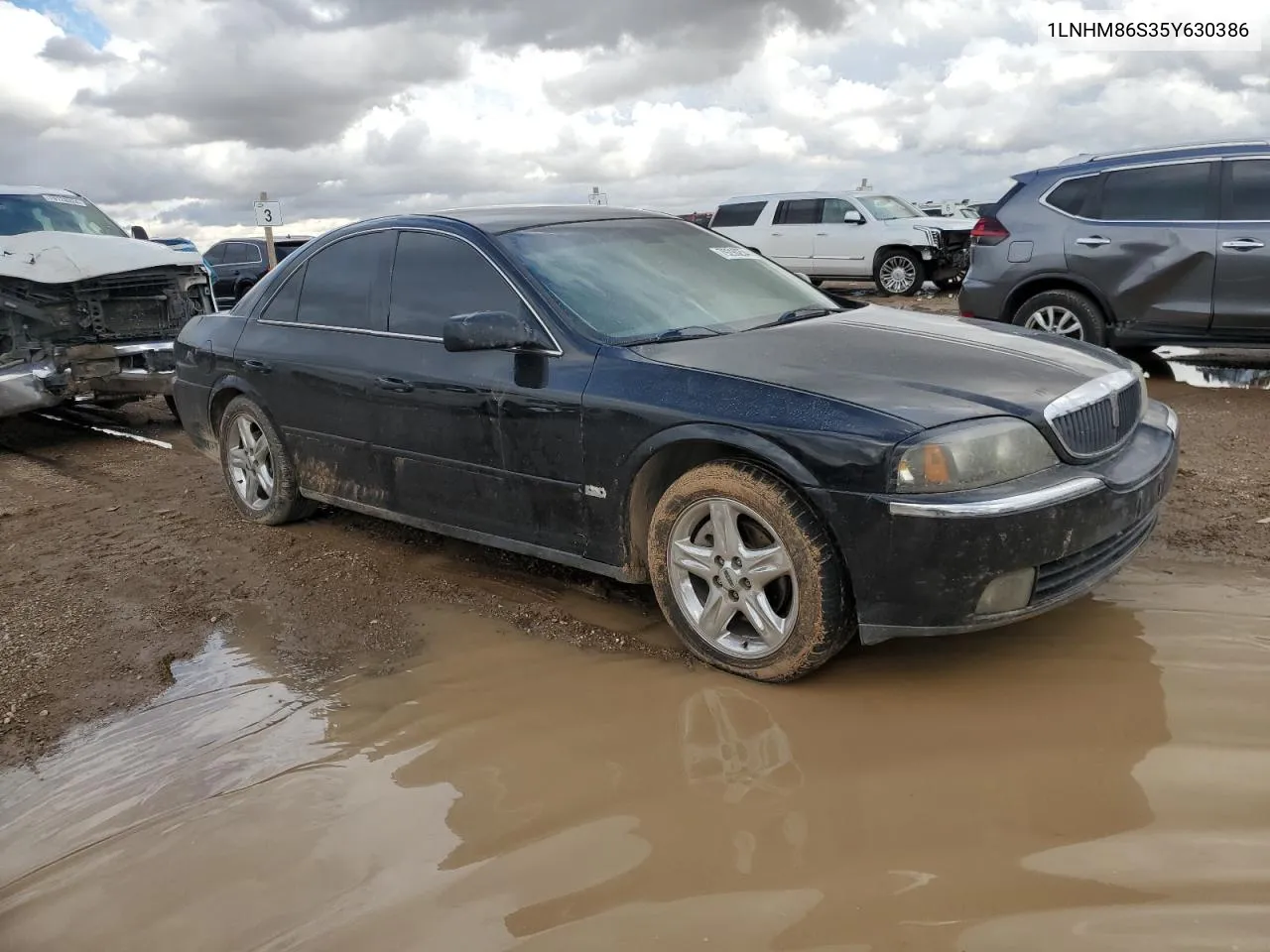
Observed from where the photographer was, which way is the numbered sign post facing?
facing the viewer

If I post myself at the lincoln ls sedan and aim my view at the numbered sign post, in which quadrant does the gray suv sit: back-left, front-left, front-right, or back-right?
front-right

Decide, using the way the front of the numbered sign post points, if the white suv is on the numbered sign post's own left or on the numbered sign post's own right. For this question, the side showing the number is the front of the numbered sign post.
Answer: on the numbered sign post's own left

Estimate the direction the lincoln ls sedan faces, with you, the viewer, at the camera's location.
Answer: facing the viewer and to the right of the viewer

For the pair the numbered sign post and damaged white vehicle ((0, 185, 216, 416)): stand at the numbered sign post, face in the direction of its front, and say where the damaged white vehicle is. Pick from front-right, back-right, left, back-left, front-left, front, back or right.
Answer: front

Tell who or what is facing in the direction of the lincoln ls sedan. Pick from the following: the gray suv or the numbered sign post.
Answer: the numbered sign post

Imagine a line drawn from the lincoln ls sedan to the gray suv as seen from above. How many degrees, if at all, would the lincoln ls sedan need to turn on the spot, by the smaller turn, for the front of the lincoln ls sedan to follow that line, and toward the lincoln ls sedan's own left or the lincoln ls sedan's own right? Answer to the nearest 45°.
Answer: approximately 90° to the lincoln ls sedan's own left

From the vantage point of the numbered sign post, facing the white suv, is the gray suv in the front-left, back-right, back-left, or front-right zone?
front-right

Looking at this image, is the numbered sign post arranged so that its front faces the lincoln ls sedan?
yes

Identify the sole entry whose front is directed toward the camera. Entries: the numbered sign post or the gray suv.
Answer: the numbered sign post

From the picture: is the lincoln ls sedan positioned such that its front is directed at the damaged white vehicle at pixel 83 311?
no

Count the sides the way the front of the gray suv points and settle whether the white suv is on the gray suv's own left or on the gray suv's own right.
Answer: on the gray suv's own left

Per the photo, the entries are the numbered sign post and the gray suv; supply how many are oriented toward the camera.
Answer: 1

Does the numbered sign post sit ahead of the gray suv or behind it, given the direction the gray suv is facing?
behind

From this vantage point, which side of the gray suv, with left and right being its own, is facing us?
right

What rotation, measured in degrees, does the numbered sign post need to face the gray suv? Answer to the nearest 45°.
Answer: approximately 45° to its left
